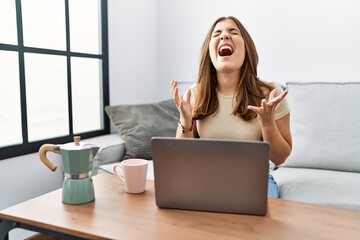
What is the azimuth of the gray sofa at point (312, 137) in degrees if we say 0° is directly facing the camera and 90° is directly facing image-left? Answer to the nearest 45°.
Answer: approximately 0°

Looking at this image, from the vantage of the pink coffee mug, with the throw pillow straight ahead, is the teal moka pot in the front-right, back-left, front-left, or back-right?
back-left

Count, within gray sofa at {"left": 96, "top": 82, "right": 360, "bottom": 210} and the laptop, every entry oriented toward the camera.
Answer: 1

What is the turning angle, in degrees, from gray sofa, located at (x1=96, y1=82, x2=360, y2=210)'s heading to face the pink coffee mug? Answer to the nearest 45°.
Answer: approximately 45° to its right

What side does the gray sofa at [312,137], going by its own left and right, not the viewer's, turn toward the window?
right

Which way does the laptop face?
away from the camera

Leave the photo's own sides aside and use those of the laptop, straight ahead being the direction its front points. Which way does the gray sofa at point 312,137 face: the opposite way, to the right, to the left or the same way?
the opposite way
